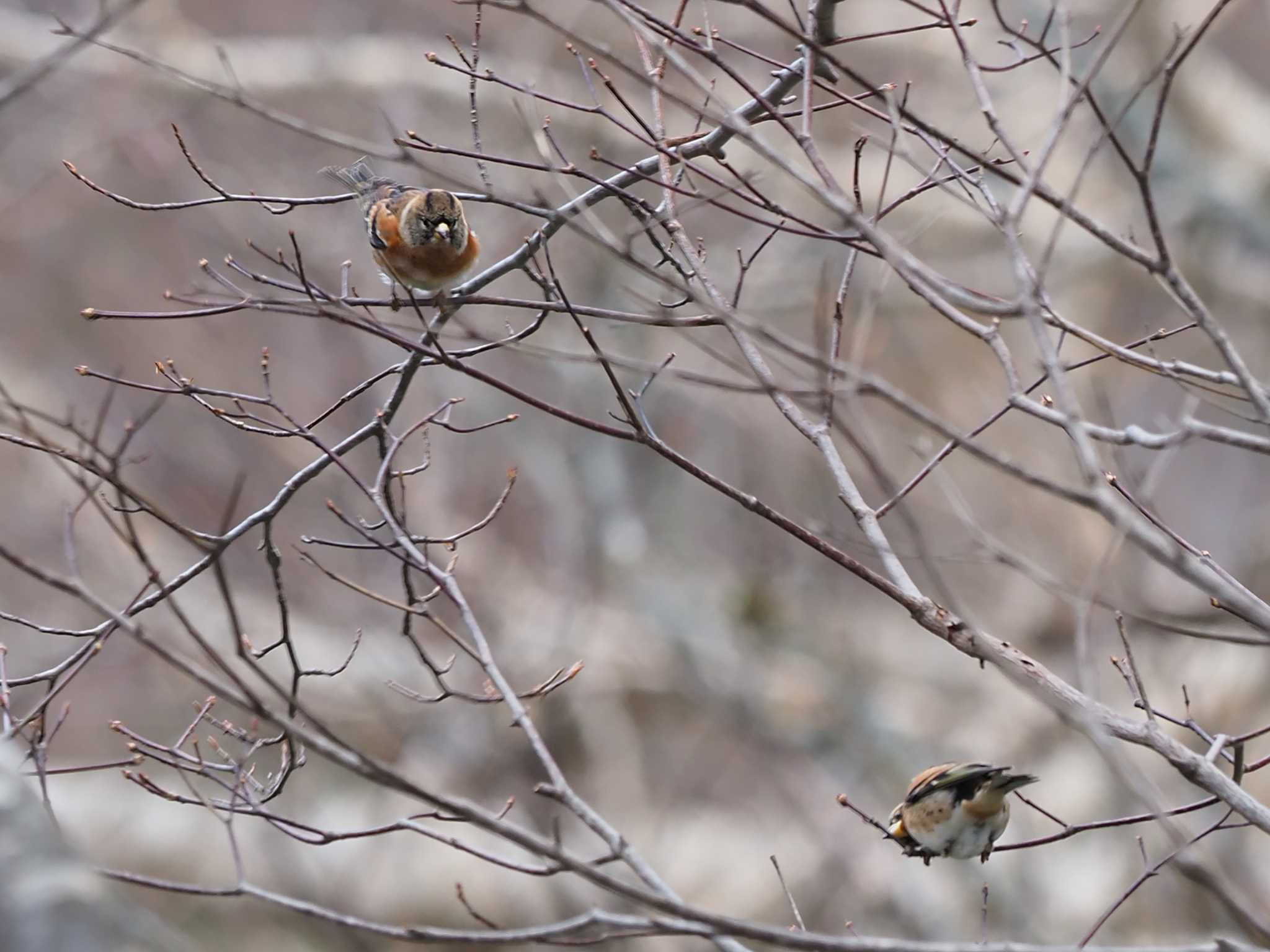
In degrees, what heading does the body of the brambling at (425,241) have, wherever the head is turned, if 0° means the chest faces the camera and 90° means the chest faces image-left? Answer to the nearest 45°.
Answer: approximately 315°

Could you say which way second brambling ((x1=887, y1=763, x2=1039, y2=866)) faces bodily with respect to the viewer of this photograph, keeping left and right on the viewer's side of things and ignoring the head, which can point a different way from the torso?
facing away from the viewer and to the left of the viewer
